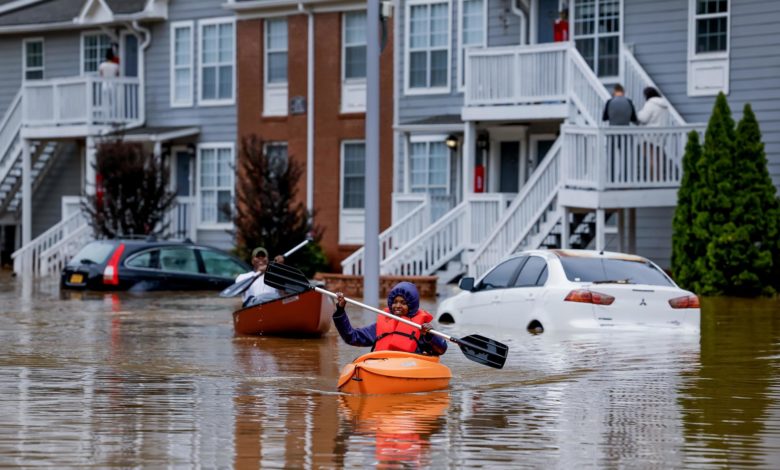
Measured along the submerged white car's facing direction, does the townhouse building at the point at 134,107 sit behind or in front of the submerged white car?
in front

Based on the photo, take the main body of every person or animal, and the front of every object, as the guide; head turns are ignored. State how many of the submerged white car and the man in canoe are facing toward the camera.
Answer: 1

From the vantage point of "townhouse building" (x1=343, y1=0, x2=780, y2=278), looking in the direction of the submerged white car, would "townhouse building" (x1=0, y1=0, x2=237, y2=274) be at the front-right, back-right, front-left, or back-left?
back-right

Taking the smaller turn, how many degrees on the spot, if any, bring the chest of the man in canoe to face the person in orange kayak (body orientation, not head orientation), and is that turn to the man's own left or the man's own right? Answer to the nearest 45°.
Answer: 0° — they already face them

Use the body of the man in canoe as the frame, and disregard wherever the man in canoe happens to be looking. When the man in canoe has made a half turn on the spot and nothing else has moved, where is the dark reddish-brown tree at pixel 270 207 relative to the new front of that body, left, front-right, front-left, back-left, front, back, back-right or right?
front

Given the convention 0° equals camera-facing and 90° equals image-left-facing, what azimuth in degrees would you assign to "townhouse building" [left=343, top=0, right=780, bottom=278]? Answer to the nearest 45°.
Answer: approximately 0°

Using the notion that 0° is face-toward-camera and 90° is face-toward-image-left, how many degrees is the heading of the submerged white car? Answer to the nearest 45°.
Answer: approximately 135°

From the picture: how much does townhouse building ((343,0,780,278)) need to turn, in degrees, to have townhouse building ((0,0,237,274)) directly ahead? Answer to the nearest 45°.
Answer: approximately 135° to its right

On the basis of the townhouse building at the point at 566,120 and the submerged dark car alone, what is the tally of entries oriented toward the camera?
1
